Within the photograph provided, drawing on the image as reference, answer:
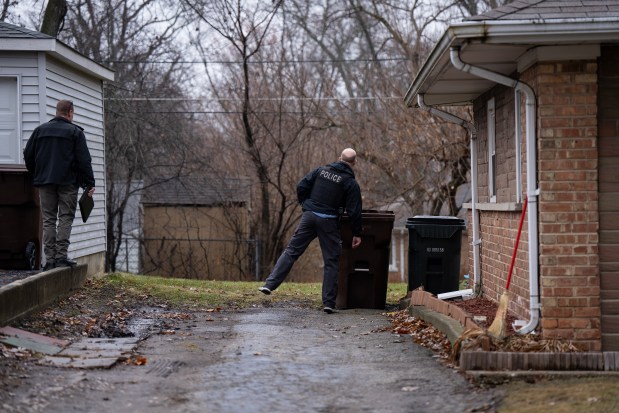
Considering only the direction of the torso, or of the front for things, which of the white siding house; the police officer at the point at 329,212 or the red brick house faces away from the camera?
the police officer

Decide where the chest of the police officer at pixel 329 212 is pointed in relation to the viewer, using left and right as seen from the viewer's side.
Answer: facing away from the viewer

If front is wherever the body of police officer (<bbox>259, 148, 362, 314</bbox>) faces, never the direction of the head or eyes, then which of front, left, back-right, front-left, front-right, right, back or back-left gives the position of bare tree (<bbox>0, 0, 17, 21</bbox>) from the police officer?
front-left

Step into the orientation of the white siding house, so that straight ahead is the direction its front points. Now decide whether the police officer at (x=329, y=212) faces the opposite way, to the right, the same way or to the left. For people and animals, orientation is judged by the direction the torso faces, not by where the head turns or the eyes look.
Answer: the opposite way

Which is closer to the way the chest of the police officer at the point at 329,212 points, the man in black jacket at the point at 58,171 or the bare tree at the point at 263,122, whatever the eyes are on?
the bare tree

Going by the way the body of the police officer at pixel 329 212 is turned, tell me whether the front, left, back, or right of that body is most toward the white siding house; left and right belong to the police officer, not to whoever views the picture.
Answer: left

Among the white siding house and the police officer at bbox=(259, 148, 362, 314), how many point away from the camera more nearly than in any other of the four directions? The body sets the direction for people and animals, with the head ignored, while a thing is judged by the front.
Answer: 1

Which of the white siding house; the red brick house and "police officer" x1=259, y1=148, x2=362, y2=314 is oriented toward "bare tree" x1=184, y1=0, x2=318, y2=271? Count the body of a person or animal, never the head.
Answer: the police officer

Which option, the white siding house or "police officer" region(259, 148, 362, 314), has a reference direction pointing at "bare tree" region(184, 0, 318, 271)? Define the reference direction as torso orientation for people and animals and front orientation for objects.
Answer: the police officer

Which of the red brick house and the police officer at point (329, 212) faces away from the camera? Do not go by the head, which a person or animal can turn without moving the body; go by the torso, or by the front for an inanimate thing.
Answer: the police officer
